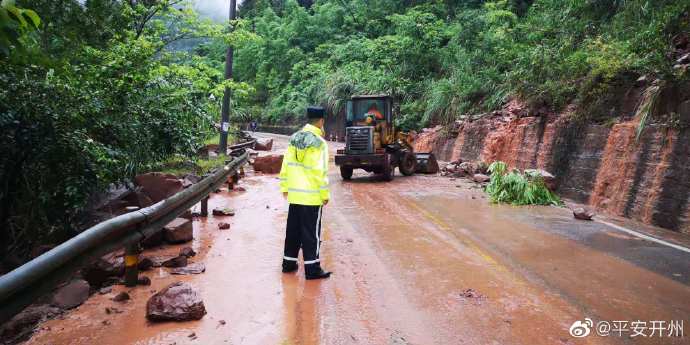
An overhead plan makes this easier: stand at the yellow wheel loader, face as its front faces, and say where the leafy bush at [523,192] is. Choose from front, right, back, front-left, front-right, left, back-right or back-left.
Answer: right

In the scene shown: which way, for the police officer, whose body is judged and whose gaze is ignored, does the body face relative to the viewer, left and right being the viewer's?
facing away from the viewer and to the right of the viewer

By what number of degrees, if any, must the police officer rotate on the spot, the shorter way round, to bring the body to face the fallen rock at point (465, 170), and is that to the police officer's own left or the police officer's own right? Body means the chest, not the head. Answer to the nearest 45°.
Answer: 0° — they already face it

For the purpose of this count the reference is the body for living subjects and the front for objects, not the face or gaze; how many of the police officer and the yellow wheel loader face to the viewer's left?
0

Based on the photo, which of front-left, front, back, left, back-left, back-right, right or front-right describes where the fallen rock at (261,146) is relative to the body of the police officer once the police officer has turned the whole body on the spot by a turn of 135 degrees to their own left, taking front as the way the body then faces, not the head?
right

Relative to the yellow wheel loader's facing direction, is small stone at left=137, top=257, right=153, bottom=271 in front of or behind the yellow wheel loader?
behind

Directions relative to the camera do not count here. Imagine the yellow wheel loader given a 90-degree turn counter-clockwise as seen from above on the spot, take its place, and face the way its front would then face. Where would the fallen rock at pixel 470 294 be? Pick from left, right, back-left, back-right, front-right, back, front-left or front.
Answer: back-left

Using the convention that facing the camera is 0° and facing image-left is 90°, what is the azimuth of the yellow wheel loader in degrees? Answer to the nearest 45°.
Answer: approximately 225°
